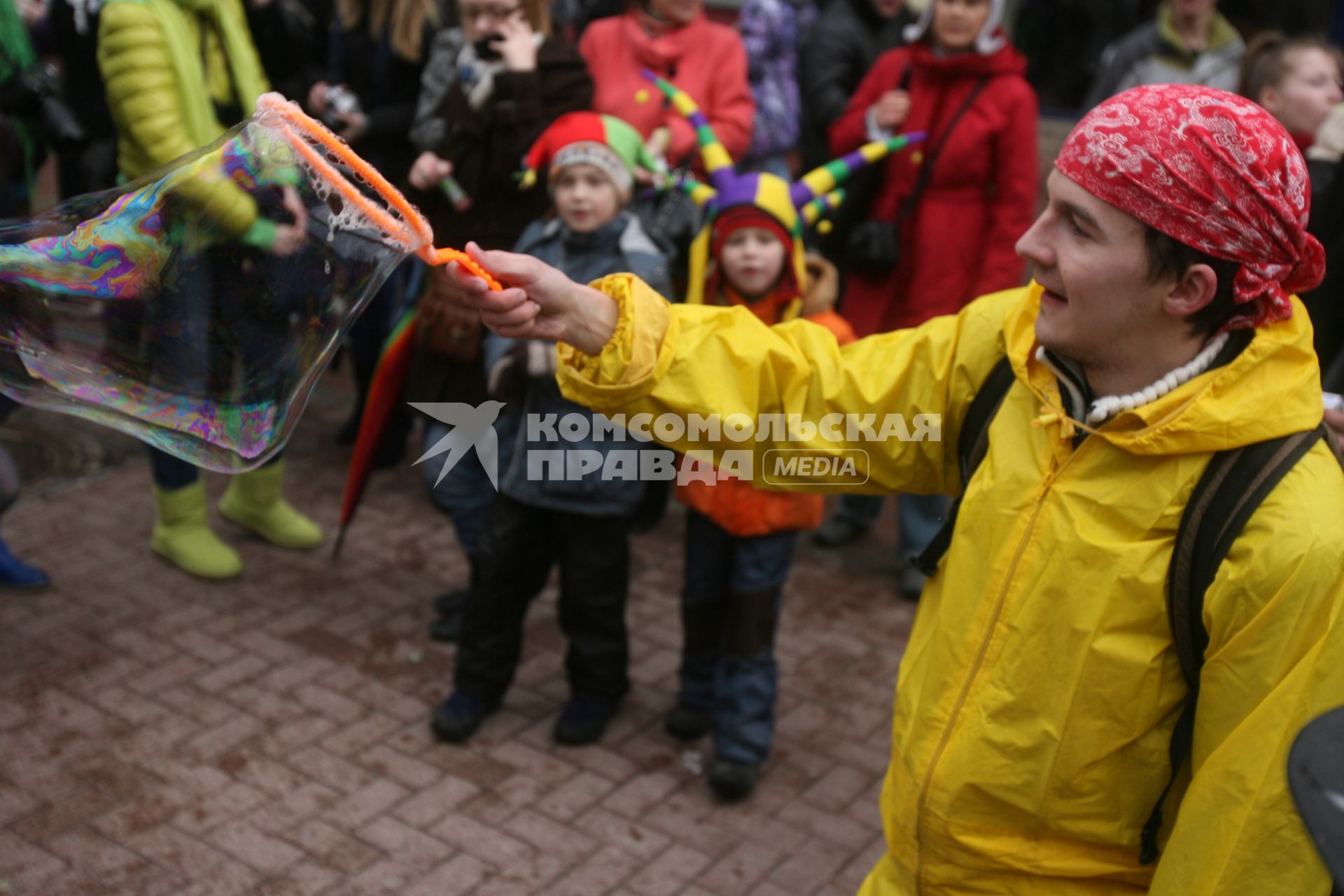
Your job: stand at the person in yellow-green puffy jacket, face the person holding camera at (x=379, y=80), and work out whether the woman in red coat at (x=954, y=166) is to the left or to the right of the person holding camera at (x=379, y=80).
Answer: right

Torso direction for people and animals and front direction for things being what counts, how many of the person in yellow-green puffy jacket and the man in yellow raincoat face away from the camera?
0

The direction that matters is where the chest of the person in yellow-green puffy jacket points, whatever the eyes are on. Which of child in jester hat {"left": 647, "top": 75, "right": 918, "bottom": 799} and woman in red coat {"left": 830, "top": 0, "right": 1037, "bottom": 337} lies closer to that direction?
the child in jester hat

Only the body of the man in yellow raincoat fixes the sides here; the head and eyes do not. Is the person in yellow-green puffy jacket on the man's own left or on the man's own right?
on the man's own right

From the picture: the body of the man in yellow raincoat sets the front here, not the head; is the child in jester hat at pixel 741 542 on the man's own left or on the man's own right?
on the man's own right

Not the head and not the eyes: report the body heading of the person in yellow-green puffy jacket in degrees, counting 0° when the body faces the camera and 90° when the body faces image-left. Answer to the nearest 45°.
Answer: approximately 315°

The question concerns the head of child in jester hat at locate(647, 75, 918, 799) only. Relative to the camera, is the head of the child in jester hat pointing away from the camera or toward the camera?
toward the camera

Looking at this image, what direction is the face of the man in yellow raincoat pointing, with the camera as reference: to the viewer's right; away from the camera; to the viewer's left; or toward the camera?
to the viewer's left

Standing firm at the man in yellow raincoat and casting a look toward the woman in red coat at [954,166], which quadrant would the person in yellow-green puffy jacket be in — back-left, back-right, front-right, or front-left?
front-left

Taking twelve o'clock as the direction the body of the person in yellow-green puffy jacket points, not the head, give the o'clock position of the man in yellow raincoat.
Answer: The man in yellow raincoat is roughly at 1 o'clock from the person in yellow-green puffy jacket.

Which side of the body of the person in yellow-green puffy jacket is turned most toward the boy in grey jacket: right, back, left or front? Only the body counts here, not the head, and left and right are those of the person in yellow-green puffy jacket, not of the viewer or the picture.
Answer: front

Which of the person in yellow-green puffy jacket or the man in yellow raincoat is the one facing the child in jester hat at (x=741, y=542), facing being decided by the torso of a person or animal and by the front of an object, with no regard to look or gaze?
the person in yellow-green puffy jacket
